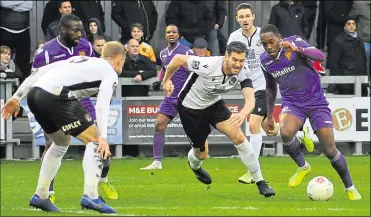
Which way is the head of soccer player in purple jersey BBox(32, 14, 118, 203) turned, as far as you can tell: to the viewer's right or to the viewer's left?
to the viewer's right

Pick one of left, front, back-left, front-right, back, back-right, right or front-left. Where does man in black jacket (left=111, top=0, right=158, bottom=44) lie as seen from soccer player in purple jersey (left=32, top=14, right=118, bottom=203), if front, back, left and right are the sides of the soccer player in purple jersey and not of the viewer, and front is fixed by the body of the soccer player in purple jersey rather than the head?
back-left

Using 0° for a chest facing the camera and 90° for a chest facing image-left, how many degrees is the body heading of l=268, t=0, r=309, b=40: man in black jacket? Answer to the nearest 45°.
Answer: approximately 0°

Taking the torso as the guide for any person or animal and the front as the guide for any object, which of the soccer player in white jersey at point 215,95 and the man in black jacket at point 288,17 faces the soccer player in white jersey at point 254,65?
the man in black jacket

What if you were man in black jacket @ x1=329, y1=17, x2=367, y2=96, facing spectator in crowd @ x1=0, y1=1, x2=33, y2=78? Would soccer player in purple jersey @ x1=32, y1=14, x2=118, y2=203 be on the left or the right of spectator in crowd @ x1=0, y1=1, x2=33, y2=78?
left

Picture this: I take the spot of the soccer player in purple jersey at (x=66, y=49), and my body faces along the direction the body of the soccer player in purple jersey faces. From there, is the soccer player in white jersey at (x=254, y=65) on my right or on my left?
on my left

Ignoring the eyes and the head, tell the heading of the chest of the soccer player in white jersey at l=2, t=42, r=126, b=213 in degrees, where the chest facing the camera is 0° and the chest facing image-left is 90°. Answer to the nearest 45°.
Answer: approximately 270°

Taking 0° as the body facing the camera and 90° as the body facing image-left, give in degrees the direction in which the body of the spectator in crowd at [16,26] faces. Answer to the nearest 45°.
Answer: approximately 0°
